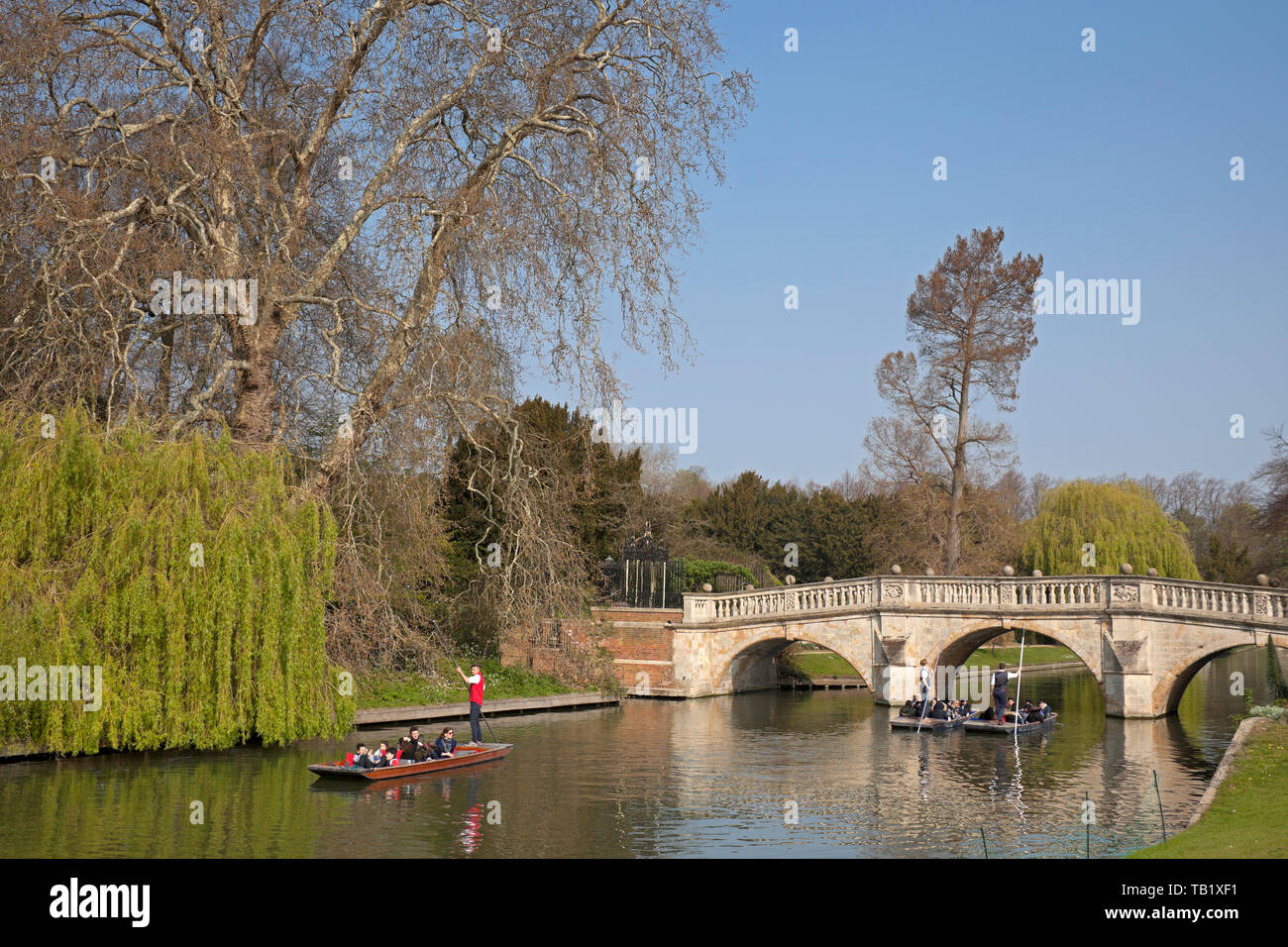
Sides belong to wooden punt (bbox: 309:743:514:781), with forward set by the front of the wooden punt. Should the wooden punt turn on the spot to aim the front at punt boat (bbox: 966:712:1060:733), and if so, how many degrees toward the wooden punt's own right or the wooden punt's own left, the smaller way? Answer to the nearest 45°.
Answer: approximately 180°

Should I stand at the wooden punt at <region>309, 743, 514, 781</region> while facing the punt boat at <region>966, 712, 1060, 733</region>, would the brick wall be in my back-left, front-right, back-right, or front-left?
front-left

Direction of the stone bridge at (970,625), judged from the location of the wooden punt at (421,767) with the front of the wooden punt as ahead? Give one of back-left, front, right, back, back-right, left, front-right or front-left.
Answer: back

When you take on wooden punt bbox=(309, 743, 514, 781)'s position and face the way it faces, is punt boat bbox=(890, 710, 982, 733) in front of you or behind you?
behind

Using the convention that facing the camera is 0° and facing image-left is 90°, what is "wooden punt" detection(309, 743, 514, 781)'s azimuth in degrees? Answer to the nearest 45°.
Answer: approximately 45°

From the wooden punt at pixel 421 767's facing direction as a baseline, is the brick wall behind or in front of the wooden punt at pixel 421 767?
behind

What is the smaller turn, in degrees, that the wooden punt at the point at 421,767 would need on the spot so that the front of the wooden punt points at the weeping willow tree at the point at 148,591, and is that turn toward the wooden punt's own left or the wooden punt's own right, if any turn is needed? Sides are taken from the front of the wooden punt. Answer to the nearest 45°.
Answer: approximately 45° to the wooden punt's own right
